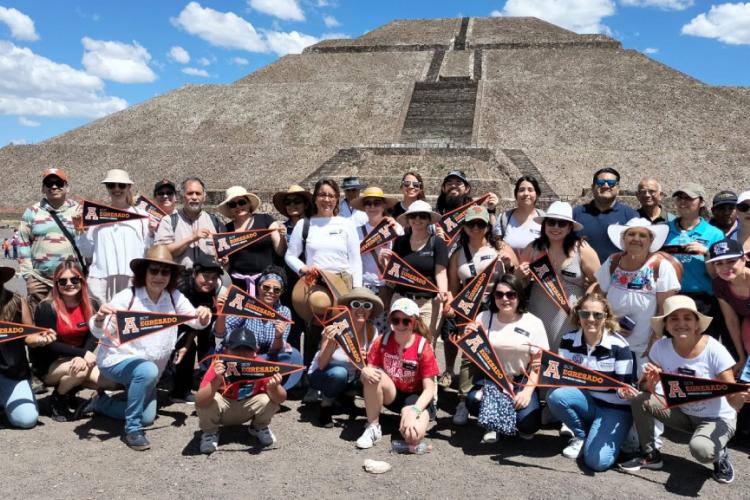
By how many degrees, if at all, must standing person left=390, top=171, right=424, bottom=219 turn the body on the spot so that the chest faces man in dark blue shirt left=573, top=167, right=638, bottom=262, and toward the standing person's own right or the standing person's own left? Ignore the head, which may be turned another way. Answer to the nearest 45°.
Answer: approximately 90° to the standing person's own left

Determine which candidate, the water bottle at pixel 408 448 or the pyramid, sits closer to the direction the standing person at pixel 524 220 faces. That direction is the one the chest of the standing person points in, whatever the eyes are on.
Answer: the water bottle

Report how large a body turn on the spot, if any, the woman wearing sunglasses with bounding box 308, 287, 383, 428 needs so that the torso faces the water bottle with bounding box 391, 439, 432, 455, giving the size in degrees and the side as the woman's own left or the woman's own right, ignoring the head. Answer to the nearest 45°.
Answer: approximately 45° to the woman's own left

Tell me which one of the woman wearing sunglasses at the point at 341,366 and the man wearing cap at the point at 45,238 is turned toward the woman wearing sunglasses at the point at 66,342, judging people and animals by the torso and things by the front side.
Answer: the man wearing cap

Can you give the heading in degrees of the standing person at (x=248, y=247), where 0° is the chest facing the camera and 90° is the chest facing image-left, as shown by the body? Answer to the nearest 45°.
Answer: approximately 0°

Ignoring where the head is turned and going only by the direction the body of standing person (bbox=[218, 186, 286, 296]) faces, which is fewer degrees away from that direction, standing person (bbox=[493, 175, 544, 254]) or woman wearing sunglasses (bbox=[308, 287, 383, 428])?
the woman wearing sunglasses
